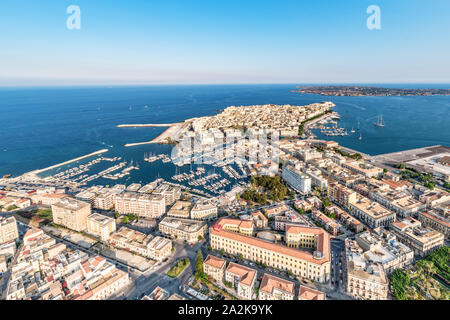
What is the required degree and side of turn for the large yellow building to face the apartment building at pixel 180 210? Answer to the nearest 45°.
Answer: approximately 90° to its right

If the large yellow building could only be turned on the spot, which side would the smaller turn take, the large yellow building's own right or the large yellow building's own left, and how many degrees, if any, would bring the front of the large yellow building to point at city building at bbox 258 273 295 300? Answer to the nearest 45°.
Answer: approximately 45° to the large yellow building's own left

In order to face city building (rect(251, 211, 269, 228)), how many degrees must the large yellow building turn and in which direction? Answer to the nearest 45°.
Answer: approximately 135° to its right

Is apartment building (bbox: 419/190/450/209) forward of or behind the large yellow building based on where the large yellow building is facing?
behind

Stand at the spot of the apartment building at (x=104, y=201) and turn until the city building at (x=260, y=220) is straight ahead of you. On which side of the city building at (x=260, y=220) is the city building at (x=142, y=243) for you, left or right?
right

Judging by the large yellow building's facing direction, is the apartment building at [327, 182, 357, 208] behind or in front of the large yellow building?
behind

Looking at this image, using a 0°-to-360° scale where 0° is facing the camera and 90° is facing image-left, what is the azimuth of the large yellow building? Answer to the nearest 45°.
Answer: approximately 45°

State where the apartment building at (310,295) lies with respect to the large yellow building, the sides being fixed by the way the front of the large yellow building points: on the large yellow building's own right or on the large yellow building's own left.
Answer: on the large yellow building's own left

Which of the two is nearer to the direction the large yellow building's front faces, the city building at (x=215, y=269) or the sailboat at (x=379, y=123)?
the city building

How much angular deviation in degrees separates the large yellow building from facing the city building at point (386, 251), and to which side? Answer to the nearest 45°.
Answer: approximately 135° to its left

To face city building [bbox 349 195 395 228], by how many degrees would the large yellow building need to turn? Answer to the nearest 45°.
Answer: approximately 180°

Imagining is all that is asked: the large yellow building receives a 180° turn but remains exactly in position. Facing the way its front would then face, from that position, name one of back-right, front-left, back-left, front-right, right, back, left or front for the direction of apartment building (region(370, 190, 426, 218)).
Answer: front

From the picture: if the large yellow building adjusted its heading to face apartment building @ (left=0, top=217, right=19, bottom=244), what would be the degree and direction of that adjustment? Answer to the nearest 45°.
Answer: approximately 45° to its right
